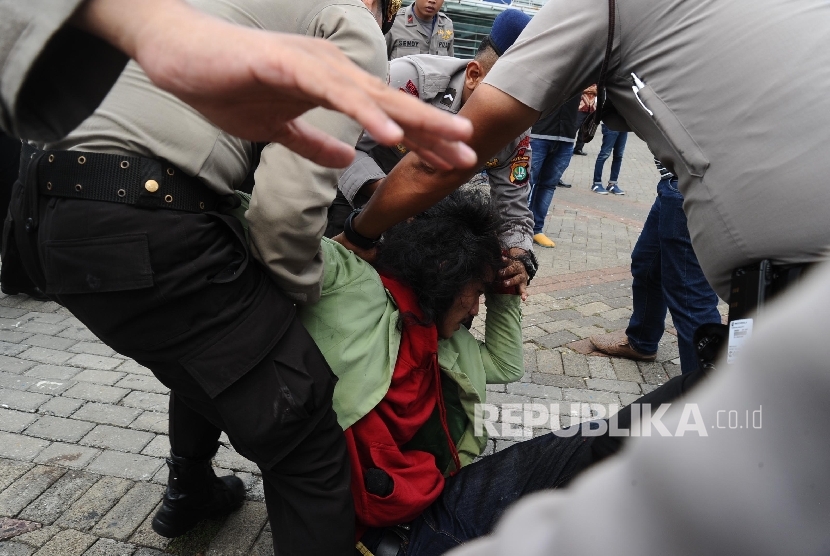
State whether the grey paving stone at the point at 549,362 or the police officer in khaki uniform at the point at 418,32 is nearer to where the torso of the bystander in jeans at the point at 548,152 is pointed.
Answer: the grey paving stone

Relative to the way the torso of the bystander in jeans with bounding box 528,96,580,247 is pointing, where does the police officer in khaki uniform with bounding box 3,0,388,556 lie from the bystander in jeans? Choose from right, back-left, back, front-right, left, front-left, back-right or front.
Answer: front-right

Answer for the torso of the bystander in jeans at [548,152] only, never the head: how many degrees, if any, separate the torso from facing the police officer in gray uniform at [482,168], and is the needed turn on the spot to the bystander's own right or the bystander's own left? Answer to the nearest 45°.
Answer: approximately 45° to the bystander's own right
